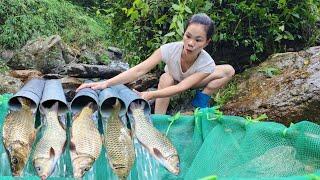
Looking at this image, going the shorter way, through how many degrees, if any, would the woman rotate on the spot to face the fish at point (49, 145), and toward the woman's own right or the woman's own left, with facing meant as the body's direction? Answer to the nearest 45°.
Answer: approximately 45° to the woman's own right

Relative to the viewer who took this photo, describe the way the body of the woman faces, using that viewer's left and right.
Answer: facing the viewer and to the left of the viewer

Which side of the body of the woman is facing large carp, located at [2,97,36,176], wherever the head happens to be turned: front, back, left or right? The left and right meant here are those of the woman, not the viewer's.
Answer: front

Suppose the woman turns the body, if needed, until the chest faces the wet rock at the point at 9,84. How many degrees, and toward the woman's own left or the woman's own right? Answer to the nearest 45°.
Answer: approximately 90° to the woman's own right

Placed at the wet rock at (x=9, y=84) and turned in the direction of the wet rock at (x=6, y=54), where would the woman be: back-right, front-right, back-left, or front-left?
back-right

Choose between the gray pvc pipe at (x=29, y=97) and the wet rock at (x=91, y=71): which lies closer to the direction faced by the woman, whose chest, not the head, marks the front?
the gray pvc pipe

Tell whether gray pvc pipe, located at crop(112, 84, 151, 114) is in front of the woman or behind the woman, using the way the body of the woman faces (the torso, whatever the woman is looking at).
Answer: in front

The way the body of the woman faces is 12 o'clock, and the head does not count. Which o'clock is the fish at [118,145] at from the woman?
The fish is roughly at 11 o'clock from the woman.

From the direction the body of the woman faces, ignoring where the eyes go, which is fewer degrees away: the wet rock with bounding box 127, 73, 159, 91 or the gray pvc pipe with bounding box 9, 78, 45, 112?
the gray pvc pipe

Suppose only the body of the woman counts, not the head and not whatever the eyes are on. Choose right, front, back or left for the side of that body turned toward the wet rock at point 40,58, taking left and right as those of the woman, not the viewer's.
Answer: right

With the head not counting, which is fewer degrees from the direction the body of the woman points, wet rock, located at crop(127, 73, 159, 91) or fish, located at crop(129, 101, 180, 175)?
the fish

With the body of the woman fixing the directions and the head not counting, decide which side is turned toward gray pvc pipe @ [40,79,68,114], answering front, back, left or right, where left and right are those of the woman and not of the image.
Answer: front

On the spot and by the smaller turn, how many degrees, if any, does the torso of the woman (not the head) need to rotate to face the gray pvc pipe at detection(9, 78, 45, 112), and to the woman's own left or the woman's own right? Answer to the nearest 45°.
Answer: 0° — they already face it
